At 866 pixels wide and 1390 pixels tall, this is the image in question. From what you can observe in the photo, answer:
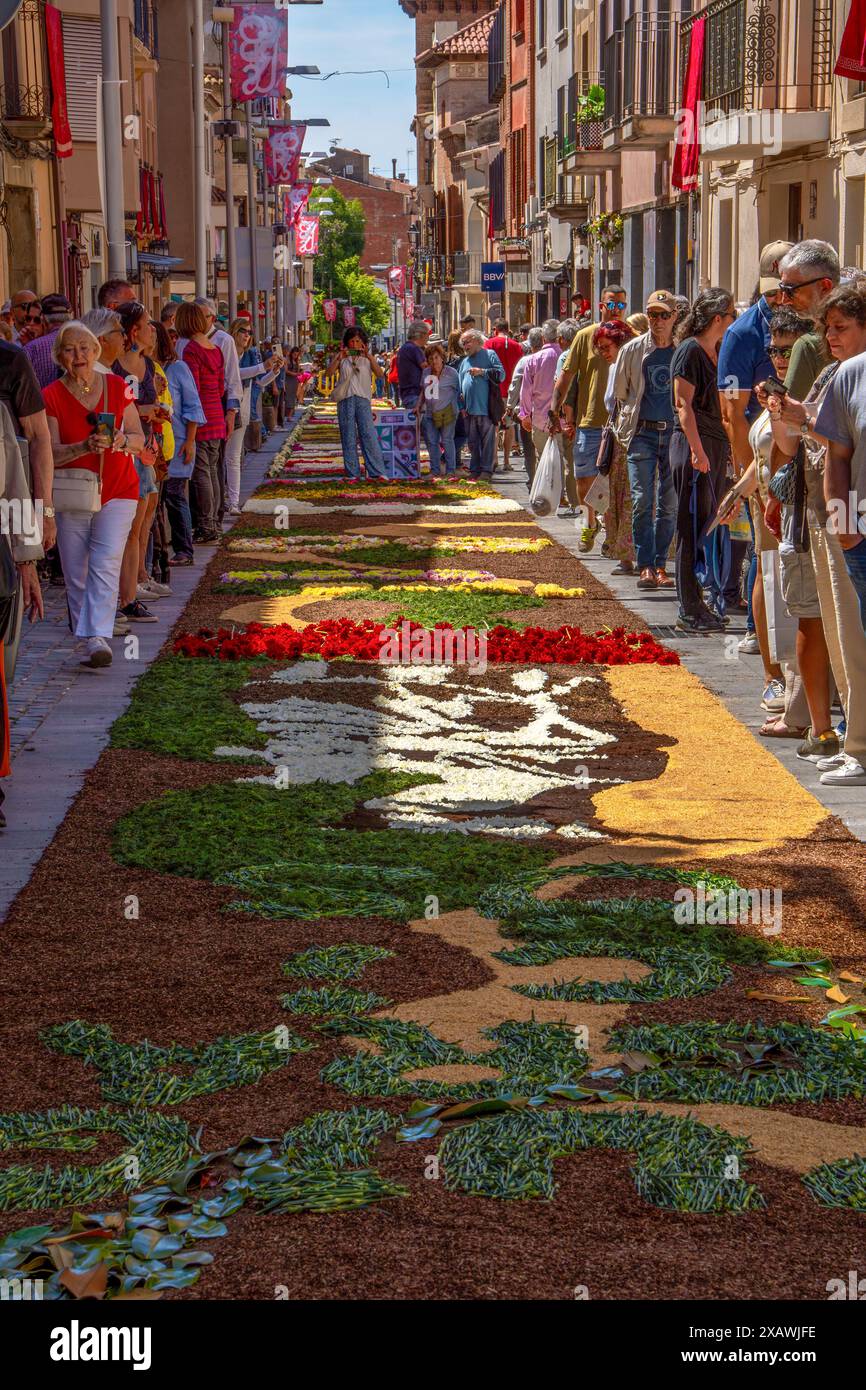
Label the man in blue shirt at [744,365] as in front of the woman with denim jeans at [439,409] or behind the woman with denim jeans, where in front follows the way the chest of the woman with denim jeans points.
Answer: in front

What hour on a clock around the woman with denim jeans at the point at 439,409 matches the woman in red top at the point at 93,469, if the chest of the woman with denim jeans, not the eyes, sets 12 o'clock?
The woman in red top is roughly at 12 o'clock from the woman with denim jeans.

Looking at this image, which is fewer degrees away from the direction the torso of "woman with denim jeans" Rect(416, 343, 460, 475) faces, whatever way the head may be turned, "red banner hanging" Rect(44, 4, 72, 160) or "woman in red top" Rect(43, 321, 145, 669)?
the woman in red top

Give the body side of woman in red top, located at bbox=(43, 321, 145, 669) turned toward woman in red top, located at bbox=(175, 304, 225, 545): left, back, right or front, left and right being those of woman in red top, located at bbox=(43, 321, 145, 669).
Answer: back

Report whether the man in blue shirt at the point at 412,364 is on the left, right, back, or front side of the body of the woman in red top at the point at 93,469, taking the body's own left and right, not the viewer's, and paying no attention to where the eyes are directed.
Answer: back

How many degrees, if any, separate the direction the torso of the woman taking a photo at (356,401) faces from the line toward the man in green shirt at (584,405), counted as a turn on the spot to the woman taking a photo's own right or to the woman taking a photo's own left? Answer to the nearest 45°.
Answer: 0° — they already face them

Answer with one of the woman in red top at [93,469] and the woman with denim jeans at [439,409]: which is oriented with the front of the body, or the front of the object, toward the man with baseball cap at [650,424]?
the woman with denim jeans
